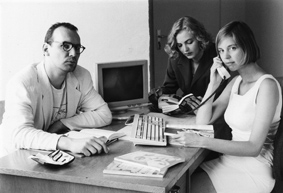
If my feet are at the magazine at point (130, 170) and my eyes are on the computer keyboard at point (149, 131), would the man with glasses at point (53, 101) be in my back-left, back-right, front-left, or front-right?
front-left

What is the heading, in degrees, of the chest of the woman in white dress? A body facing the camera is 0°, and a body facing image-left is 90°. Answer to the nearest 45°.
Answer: approximately 45°

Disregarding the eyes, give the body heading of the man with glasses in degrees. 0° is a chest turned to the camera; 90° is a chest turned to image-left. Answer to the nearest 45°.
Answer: approximately 315°

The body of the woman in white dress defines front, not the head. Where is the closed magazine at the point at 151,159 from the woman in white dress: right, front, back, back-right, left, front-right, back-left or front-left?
front

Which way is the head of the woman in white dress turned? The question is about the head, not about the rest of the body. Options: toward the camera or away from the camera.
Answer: toward the camera

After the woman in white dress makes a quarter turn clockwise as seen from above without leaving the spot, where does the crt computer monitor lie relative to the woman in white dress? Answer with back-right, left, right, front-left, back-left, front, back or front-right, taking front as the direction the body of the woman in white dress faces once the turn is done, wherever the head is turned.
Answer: front
